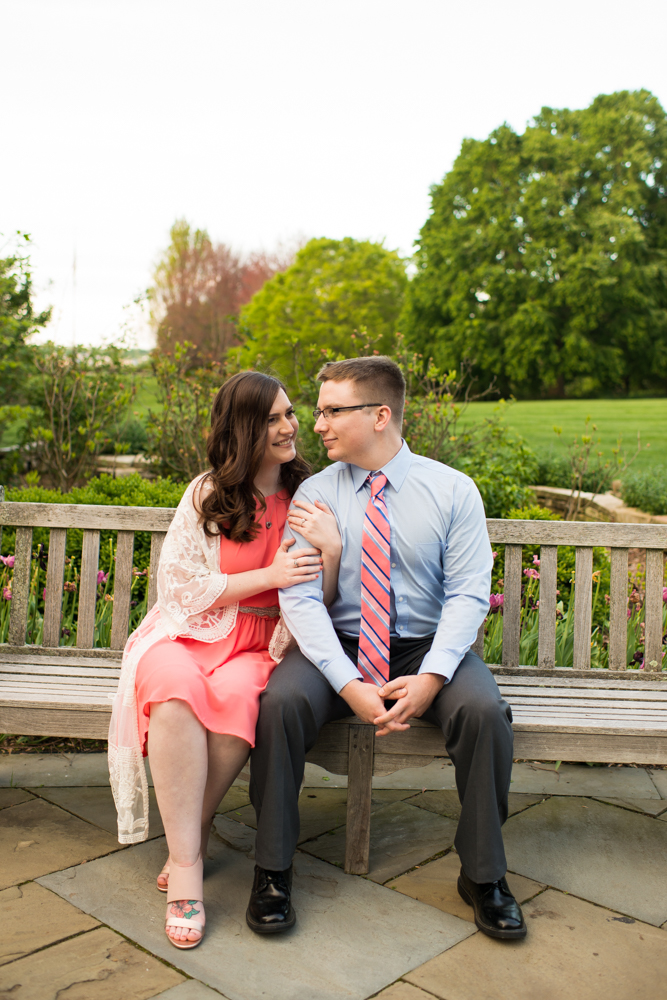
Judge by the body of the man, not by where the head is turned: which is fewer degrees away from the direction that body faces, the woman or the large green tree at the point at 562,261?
the woman

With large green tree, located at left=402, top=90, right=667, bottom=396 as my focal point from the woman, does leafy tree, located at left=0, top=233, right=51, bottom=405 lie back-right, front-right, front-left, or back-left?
front-left

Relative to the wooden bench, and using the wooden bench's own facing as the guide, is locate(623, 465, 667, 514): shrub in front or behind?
behind

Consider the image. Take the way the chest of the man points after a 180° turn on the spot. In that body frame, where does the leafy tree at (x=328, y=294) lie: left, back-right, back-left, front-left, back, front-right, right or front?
front

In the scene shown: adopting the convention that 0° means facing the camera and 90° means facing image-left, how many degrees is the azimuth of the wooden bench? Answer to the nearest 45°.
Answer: approximately 0°

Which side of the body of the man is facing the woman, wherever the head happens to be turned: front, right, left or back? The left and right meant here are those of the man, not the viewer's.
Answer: right

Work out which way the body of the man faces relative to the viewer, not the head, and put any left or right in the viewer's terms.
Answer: facing the viewer

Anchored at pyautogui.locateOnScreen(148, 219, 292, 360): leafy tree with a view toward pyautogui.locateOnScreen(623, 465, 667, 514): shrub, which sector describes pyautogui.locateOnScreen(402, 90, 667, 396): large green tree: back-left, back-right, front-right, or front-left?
front-left

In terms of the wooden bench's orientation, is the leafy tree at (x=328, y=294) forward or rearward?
rearward

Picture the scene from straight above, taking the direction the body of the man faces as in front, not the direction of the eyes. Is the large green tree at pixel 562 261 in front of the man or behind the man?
behind

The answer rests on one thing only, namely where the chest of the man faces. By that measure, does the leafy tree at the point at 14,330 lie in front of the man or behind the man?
behind

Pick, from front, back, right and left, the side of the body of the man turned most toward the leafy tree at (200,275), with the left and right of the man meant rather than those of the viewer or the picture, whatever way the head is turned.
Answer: back

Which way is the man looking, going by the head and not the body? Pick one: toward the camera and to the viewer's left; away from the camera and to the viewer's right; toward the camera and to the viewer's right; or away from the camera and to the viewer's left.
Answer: toward the camera and to the viewer's left
